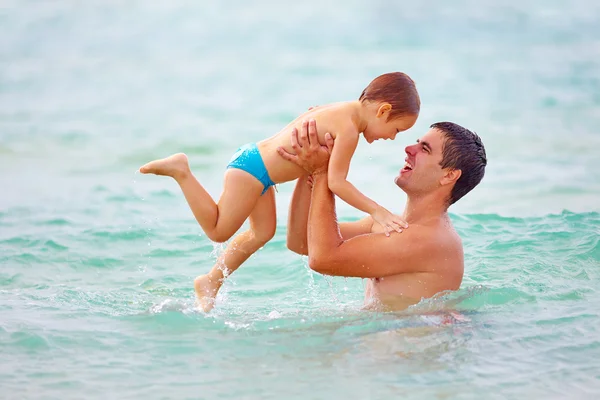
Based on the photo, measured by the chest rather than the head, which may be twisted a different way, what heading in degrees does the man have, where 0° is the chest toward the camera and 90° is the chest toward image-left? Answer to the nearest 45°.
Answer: approximately 90°
